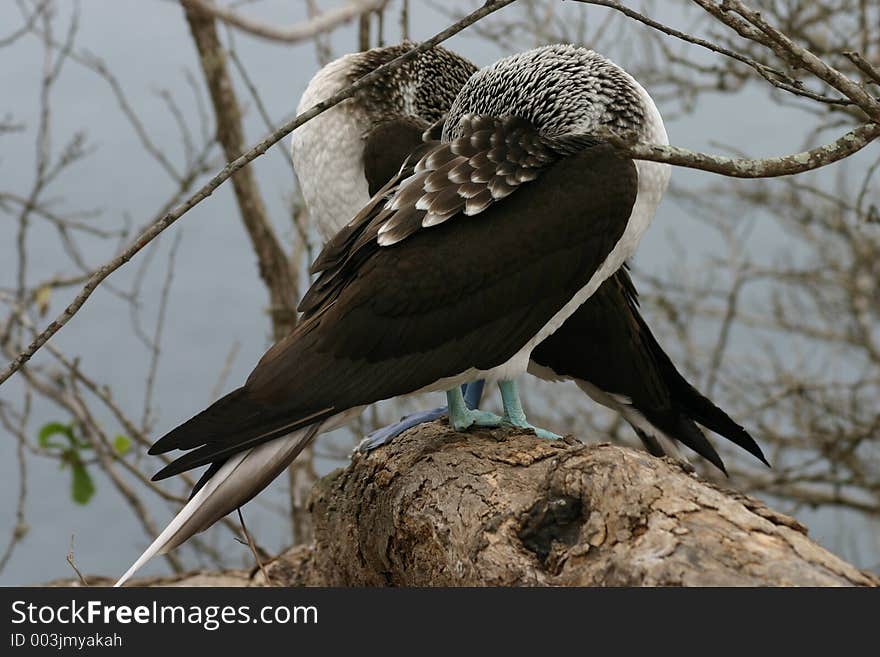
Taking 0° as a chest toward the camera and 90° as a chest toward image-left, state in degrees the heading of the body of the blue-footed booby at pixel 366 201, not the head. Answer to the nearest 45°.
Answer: approximately 90°

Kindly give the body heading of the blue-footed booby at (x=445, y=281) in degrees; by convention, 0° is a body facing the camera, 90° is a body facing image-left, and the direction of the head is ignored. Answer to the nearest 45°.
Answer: approximately 270°

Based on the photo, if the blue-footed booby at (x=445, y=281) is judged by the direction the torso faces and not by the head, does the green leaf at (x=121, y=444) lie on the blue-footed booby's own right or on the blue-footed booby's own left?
on the blue-footed booby's own left

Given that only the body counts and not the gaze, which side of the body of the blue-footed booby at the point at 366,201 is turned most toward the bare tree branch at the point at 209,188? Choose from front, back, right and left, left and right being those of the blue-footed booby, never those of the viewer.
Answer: front
